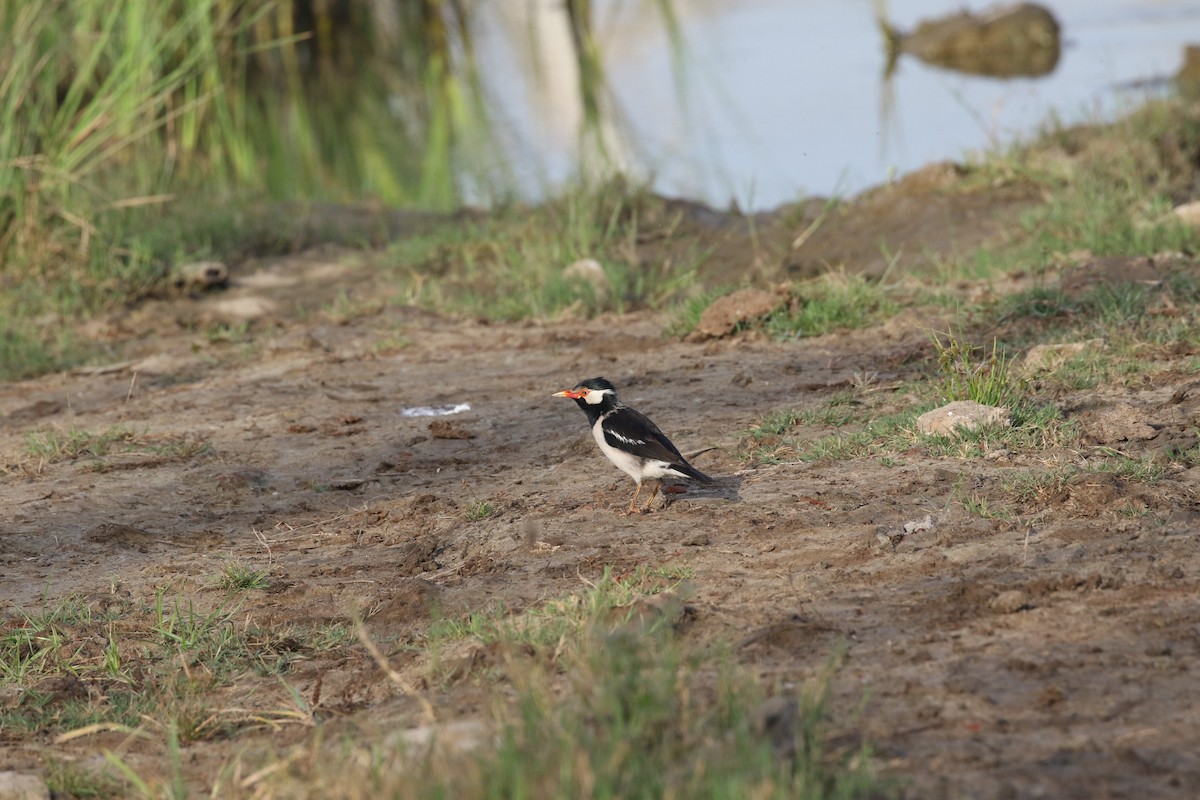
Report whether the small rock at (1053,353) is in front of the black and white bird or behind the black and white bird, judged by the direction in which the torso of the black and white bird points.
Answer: behind

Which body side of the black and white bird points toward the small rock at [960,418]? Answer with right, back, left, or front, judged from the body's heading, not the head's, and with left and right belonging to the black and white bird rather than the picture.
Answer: back

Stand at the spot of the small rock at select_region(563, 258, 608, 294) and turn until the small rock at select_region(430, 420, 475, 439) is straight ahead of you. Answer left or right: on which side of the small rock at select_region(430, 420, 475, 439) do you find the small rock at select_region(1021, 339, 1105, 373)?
left

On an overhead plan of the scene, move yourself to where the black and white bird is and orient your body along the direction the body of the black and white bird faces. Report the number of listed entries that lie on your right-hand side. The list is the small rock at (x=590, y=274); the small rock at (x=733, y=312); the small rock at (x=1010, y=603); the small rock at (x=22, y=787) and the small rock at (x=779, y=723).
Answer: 2

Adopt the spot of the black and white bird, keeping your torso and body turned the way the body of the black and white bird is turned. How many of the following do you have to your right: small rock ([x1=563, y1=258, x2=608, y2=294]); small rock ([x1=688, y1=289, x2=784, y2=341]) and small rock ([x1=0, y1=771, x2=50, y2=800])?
2

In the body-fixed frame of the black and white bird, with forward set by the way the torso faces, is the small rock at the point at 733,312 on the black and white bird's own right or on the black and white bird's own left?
on the black and white bird's own right

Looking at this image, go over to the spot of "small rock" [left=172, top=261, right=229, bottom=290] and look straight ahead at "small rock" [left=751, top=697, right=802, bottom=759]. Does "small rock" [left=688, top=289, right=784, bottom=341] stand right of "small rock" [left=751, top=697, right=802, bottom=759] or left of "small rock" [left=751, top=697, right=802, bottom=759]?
left

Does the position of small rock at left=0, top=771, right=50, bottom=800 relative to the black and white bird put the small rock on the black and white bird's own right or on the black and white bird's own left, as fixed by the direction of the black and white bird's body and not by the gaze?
on the black and white bird's own left

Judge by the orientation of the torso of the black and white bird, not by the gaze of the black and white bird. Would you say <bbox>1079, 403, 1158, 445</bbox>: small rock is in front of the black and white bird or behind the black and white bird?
behind

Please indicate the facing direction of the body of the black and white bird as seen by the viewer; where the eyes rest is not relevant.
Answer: to the viewer's left

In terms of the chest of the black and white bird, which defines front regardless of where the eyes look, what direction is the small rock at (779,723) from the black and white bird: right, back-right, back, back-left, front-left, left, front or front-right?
left

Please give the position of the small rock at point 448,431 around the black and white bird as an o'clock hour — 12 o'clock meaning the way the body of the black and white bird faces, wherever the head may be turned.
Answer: The small rock is roughly at 2 o'clock from the black and white bird.
